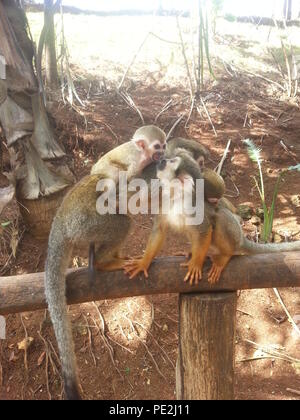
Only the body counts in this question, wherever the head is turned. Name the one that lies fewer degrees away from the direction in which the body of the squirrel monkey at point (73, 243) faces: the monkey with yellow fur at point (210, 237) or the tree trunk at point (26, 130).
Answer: the monkey with yellow fur

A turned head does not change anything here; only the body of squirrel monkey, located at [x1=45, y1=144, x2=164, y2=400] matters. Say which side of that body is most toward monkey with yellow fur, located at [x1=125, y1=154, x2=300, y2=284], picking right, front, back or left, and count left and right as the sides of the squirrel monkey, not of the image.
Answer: front

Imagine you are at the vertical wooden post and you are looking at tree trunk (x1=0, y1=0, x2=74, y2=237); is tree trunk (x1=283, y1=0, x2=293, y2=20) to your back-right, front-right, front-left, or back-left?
front-right

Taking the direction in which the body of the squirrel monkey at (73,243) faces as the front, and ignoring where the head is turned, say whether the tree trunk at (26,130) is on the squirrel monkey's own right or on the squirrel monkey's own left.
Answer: on the squirrel monkey's own left

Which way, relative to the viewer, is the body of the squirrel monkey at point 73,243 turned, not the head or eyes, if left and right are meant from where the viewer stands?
facing to the right of the viewer

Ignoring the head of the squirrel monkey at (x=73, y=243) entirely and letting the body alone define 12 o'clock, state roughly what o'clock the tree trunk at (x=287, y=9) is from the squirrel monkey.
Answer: The tree trunk is roughly at 10 o'clock from the squirrel monkey.
